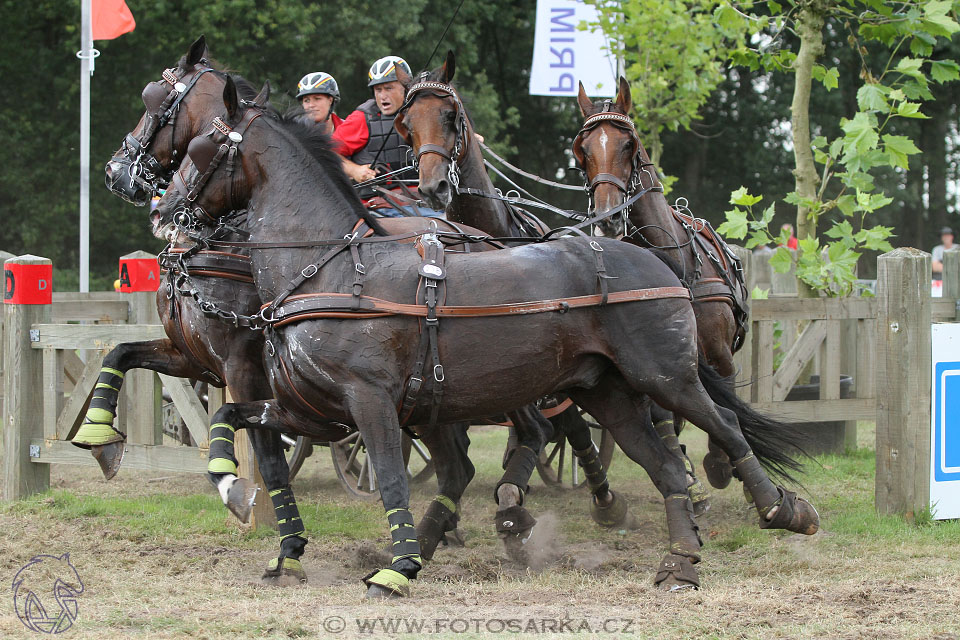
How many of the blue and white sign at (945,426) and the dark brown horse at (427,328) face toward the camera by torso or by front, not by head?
1

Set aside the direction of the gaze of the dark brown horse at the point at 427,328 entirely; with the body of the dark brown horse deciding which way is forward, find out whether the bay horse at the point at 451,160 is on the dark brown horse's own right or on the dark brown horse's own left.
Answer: on the dark brown horse's own right

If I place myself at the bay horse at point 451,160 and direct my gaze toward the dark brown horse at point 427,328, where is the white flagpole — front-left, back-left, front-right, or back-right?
back-right

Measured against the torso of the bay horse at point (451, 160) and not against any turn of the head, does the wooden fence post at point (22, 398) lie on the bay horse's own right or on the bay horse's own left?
on the bay horse's own right

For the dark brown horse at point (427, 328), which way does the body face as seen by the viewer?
to the viewer's left
